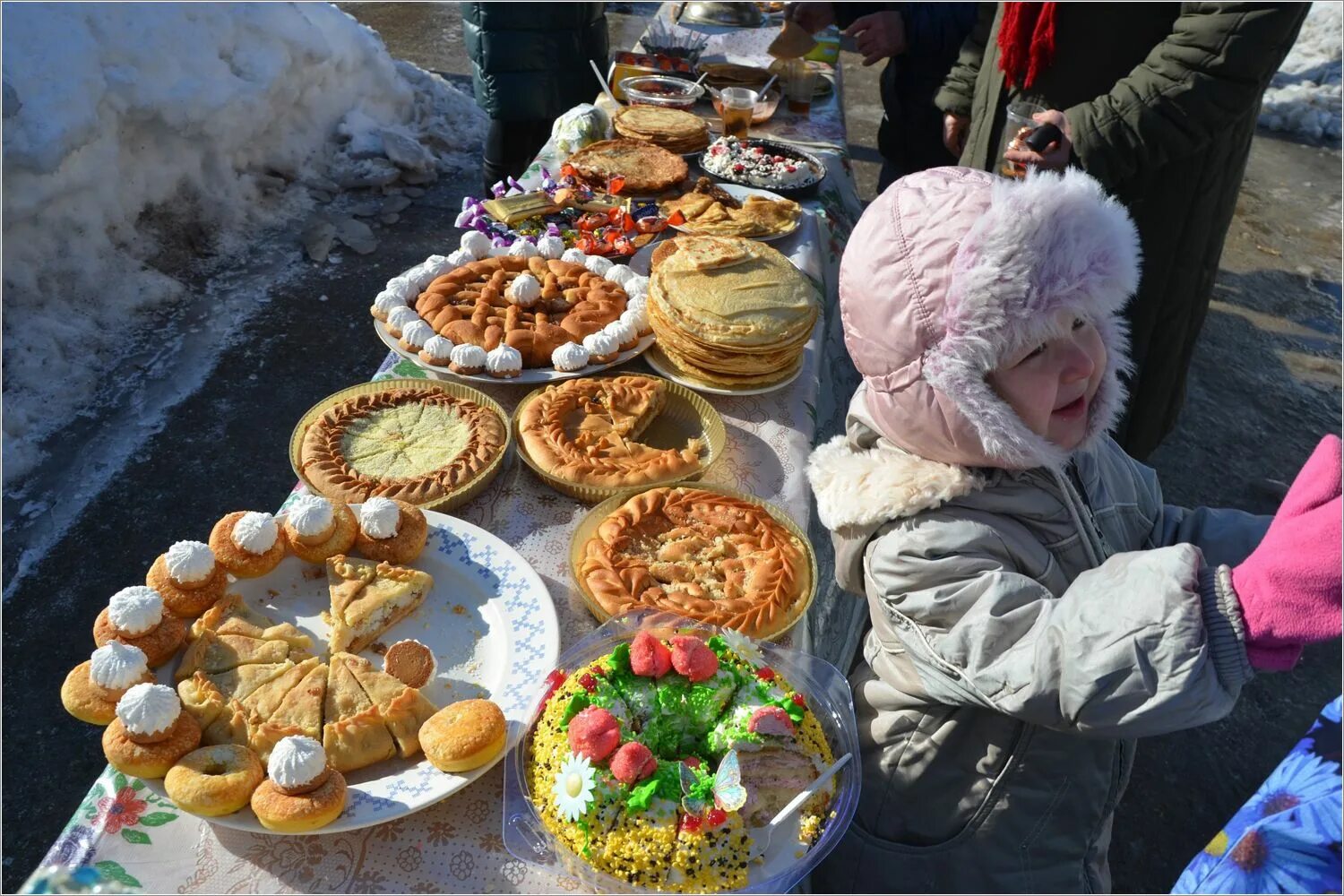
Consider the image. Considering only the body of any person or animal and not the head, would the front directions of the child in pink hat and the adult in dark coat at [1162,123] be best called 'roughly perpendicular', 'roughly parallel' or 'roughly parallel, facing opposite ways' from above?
roughly perpendicular

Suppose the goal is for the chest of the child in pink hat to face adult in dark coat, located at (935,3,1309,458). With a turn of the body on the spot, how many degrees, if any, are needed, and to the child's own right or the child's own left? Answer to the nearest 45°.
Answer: approximately 135° to the child's own left

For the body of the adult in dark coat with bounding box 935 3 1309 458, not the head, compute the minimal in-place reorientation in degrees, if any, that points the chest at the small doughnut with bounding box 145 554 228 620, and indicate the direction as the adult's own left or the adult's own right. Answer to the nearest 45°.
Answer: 0° — they already face it

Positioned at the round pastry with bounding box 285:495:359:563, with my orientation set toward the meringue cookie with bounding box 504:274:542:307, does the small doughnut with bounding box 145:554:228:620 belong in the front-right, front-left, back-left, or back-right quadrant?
back-left

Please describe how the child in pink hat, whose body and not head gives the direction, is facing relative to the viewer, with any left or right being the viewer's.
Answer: facing the viewer and to the right of the viewer

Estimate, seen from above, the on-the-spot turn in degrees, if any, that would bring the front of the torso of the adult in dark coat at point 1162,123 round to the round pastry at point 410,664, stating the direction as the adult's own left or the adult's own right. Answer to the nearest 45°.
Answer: approximately 45° to the adult's own left

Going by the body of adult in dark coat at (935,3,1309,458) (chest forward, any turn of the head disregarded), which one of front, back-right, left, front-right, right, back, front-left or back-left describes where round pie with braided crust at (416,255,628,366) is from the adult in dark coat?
front

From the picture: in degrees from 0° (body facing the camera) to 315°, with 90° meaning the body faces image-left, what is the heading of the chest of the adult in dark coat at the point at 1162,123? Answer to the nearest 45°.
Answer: approximately 45°

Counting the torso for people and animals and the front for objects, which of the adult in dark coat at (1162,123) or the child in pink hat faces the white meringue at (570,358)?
the adult in dark coat

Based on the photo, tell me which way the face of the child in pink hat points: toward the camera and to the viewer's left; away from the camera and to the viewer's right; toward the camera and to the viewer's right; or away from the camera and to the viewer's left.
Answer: toward the camera and to the viewer's right

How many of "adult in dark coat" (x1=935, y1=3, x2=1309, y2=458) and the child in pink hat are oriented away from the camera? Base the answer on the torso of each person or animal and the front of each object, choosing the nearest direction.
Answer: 0

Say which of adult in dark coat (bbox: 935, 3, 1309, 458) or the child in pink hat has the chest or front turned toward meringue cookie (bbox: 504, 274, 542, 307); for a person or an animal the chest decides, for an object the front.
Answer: the adult in dark coat

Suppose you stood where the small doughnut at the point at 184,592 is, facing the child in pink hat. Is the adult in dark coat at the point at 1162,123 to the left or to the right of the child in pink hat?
left

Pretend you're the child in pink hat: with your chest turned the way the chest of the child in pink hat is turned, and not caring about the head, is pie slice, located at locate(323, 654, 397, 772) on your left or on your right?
on your right

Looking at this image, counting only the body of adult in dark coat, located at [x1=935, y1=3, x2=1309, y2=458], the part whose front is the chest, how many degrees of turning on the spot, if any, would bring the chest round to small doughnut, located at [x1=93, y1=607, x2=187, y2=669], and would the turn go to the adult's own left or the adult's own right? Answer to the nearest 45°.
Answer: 0° — they already face it
